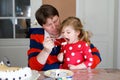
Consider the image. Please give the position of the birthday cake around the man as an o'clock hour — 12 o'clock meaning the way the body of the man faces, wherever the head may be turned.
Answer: The birthday cake is roughly at 2 o'clock from the man.

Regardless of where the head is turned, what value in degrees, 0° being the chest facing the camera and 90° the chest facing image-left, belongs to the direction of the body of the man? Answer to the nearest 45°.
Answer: approximately 315°

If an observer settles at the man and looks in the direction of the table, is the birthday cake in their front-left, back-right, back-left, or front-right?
front-right

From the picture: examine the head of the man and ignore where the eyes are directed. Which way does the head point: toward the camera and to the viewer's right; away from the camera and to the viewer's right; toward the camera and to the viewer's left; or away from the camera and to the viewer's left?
toward the camera and to the viewer's right
